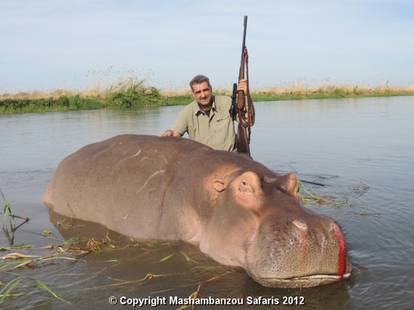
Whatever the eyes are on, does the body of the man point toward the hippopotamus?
yes

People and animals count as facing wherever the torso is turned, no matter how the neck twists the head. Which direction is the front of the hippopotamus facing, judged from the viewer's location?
facing the viewer and to the right of the viewer

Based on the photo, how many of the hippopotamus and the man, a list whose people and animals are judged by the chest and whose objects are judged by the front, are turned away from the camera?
0

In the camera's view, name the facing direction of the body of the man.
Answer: toward the camera

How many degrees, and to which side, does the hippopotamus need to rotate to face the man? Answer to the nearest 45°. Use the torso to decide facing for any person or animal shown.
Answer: approximately 135° to its left
